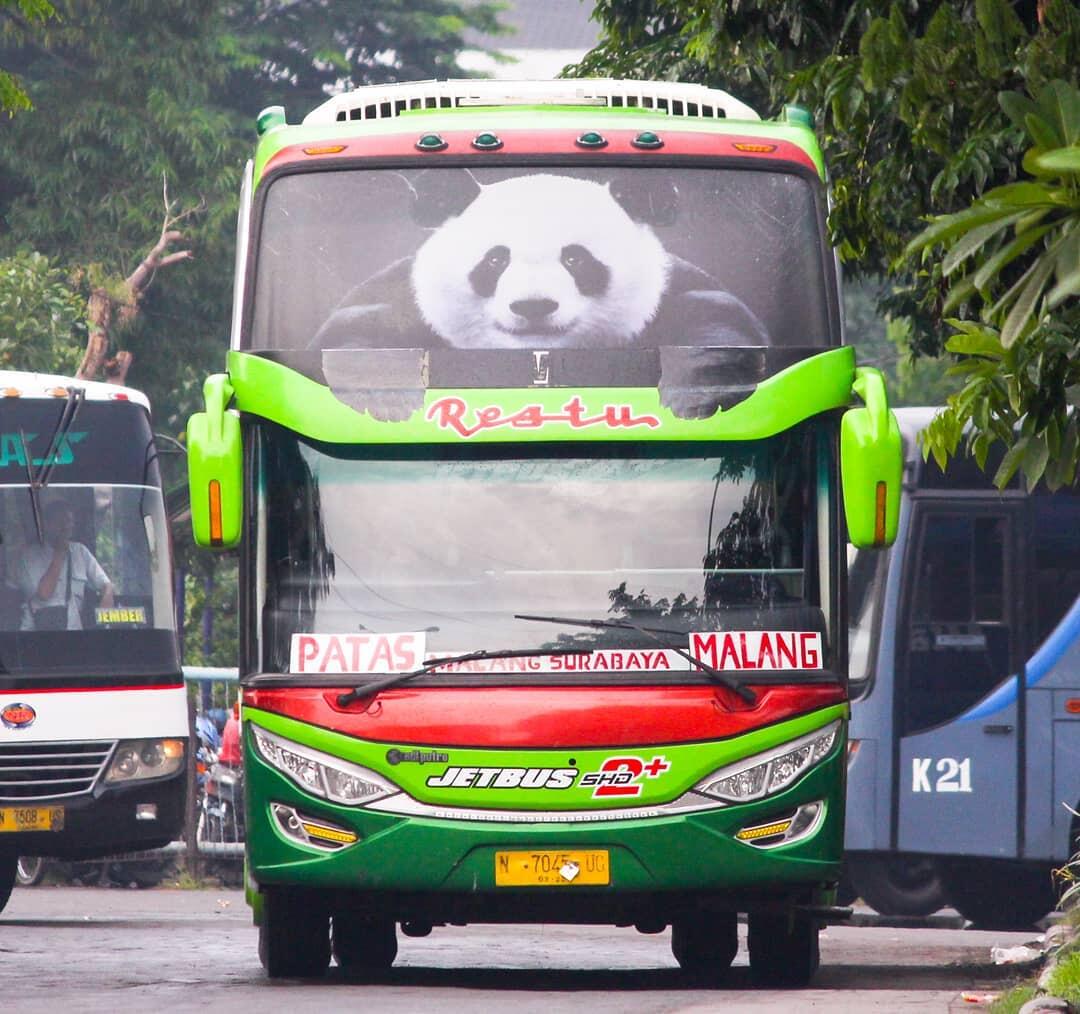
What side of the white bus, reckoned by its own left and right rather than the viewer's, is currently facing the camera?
front

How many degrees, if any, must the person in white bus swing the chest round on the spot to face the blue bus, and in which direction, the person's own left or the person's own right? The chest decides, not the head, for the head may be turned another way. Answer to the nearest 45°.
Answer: approximately 90° to the person's own left

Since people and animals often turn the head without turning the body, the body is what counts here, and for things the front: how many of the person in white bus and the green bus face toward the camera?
2

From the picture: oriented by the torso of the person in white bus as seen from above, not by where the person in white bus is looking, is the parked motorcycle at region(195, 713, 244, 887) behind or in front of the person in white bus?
behind

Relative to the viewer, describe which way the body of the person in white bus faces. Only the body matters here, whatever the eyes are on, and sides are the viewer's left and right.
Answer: facing the viewer

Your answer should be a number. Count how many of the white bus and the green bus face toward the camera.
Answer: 2

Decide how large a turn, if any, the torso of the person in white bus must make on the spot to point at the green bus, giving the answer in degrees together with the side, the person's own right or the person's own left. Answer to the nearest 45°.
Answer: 0° — they already face it

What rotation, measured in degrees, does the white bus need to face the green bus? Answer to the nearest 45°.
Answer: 0° — it already faces it

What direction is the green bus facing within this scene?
toward the camera
